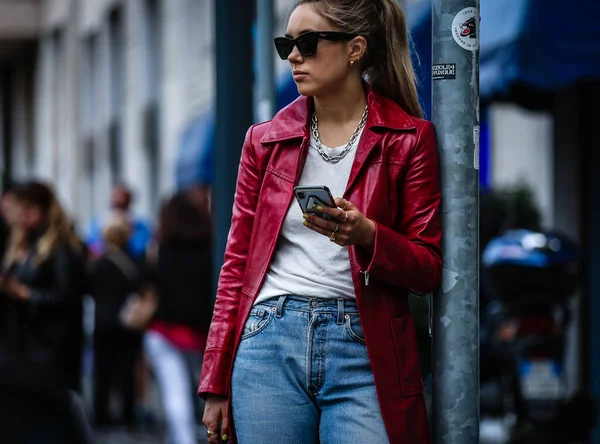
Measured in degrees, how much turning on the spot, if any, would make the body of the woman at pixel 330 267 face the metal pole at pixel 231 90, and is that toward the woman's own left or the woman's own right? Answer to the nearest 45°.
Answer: approximately 180°

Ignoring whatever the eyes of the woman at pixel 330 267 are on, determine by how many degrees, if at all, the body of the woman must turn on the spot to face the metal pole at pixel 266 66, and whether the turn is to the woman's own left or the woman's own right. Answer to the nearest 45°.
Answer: approximately 180°

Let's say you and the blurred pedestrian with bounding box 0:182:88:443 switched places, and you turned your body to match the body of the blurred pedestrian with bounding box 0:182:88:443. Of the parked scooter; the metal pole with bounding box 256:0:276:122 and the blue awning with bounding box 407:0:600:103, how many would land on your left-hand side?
3

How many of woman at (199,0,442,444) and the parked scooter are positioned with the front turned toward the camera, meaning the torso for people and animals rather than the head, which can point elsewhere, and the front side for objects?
1

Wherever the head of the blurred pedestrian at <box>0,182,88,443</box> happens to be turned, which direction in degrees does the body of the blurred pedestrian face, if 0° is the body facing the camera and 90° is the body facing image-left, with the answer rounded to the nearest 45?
approximately 45°

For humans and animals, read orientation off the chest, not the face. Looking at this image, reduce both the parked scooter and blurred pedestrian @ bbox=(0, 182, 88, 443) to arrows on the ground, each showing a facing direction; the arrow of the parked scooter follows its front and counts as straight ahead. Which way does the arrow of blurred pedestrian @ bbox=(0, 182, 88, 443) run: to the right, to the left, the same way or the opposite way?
the opposite way

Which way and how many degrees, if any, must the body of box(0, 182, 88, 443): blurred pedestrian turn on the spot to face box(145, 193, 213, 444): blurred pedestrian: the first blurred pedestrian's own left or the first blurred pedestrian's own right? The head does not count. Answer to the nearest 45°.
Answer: approximately 135° to the first blurred pedestrian's own left

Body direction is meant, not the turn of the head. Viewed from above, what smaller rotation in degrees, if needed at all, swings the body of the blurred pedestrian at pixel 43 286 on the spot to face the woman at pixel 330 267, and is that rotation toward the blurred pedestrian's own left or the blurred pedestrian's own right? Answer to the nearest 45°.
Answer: approximately 45° to the blurred pedestrian's own left

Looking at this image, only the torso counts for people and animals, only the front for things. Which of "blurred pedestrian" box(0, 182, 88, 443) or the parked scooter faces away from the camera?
the parked scooter

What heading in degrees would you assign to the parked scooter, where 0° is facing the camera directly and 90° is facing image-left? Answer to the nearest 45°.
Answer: approximately 180°
